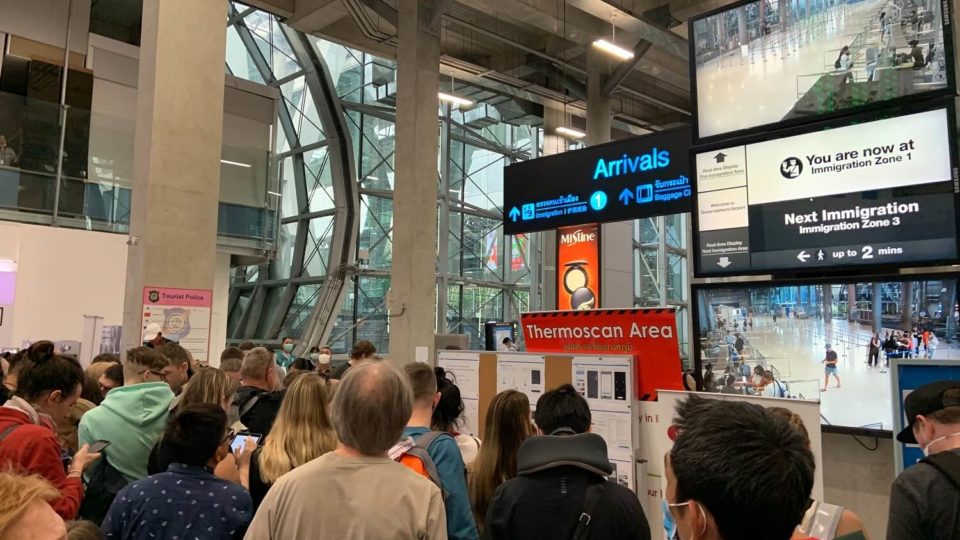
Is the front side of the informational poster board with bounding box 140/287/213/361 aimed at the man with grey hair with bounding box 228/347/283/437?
yes

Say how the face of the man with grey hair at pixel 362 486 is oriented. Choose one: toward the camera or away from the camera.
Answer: away from the camera

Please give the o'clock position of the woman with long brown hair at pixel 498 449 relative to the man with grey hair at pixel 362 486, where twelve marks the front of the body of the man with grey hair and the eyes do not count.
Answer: The woman with long brown hair is roughly at 1 o'clock from the man with grey hair.

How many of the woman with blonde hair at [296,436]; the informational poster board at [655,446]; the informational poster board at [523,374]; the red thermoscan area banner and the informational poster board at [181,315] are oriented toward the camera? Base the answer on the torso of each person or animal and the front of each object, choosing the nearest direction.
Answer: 4

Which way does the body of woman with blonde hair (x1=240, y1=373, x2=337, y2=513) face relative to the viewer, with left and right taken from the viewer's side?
facing away from the viewer

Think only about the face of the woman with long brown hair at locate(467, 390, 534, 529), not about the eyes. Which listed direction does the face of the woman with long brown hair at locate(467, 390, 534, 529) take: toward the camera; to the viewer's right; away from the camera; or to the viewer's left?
away from the camera

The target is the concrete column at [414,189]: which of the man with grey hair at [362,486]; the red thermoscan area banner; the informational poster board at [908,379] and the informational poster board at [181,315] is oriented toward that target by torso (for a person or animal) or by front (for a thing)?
the man with grey hair

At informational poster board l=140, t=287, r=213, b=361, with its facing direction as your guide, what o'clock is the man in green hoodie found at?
The man in green hoodie is roughly at 12 o'clock from the informational poster board.

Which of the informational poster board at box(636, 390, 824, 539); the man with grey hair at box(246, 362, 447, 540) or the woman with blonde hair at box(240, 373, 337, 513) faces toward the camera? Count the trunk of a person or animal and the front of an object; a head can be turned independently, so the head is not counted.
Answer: the informational poster board

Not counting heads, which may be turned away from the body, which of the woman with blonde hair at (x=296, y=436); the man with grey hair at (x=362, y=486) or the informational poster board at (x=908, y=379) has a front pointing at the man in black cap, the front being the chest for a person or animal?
the informational poster board

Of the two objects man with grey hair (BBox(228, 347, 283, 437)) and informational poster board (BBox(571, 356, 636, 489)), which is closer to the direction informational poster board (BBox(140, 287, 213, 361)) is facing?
the man with grey hair

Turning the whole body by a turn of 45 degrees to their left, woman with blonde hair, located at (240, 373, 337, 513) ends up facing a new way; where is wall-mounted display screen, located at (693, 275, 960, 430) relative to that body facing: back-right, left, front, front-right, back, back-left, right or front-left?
back-right

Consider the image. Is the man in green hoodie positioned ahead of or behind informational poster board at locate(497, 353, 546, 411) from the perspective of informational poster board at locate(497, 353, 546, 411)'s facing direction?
ahead

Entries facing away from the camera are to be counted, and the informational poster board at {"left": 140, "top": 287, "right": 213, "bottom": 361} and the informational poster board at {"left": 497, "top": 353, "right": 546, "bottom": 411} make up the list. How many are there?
0

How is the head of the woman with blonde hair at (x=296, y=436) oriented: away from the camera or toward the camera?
away from the camera
